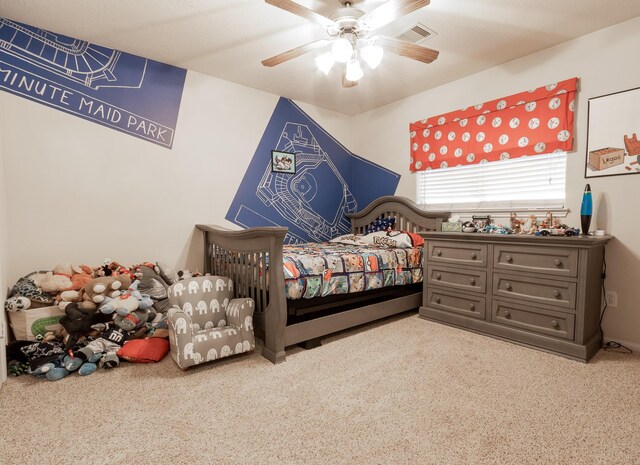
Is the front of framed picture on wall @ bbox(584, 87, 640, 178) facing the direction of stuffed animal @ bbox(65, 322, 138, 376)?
yes

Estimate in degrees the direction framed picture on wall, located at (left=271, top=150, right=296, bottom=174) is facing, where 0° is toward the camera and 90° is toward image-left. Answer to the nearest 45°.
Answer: approximately 315°

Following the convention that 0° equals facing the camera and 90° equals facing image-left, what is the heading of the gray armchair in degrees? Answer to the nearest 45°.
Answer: approximately 315°

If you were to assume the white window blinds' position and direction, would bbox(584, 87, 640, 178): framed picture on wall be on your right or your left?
on your left

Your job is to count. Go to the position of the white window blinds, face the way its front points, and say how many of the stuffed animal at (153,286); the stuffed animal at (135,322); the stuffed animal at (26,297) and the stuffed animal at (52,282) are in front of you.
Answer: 4

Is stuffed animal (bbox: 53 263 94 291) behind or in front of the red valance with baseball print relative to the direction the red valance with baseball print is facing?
in front

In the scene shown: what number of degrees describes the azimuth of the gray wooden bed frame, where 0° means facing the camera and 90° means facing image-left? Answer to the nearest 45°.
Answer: approximately 45°

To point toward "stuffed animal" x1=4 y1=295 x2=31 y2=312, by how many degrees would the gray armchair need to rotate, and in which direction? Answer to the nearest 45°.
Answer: approximately 135° to its right
